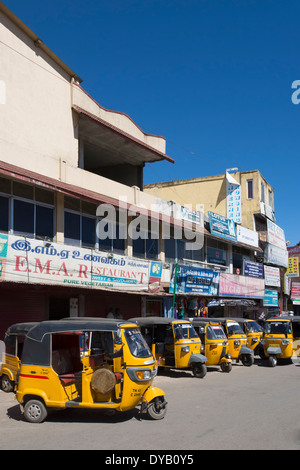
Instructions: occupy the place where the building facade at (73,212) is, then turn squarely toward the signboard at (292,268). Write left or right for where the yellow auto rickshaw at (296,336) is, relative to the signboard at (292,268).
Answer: right

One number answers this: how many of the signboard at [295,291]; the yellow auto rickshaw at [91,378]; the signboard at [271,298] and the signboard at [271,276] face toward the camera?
3

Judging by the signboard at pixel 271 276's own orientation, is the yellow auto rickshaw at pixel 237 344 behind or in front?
in front

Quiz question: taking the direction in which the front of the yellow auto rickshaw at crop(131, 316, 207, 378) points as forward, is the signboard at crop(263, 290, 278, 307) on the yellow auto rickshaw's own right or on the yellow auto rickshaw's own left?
on the yellow auto rickshaw's own left

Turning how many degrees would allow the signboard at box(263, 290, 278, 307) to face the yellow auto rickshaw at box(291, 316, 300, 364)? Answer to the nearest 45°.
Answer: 0° — it already faces it

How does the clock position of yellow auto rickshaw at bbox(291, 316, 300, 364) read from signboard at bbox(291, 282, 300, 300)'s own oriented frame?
The yellow auto rickshaw is roughly at 12 o'clock from the signboard.

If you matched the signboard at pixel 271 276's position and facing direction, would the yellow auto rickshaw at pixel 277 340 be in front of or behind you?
in front

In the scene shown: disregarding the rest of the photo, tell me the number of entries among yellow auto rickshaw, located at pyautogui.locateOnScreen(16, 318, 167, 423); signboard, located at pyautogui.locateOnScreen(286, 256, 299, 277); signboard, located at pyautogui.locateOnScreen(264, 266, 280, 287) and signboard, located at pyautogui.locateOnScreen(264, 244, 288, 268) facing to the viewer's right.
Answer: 1

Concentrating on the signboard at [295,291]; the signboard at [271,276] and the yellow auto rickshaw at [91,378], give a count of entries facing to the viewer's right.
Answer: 1
